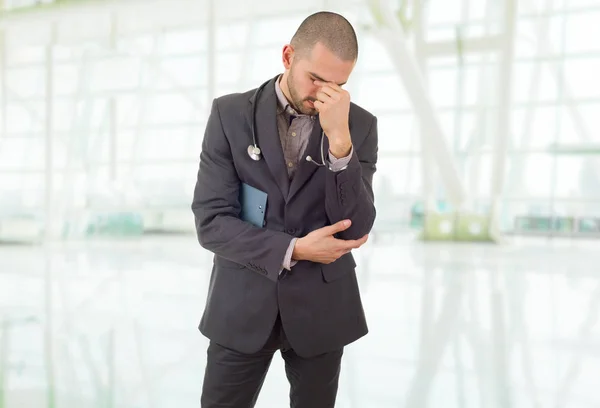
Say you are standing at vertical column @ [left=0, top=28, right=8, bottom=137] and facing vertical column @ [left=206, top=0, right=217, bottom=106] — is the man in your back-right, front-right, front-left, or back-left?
front-right

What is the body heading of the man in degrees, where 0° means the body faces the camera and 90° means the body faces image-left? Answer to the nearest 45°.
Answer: approximately 0°

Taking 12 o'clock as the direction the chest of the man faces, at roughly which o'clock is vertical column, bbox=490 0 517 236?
The vertical column is roughly at 7 o'clock from the man.

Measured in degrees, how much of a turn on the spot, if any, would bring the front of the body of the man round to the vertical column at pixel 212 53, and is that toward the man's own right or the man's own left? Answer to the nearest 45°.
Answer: approximately 180°

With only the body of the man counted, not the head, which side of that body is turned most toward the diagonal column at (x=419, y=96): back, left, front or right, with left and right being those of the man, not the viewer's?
back

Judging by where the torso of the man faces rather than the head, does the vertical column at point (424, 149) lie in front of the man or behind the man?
behind

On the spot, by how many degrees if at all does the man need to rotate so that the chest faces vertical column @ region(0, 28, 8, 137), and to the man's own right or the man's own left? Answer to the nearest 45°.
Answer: approximately 135° to the man's own right
